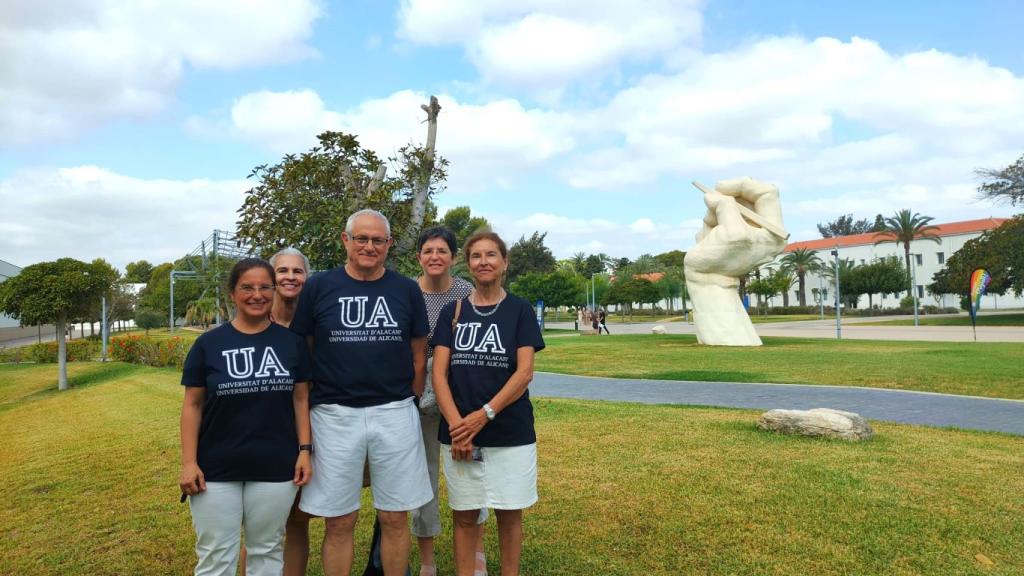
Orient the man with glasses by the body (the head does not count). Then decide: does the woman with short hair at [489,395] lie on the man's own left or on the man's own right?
on the man's own left

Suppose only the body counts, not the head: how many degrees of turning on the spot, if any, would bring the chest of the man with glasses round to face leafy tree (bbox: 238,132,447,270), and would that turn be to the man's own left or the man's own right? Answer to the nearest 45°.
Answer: approximately 180°

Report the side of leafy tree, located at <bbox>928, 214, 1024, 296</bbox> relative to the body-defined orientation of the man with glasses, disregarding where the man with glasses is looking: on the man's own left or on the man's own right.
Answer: on the man's own left

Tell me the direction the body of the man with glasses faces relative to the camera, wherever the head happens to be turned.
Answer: toward the camera

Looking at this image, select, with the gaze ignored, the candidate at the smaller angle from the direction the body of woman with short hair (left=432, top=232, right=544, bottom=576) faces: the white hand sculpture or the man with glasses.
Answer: the man with glasses

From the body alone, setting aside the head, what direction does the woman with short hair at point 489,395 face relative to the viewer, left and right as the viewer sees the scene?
facing the viewer

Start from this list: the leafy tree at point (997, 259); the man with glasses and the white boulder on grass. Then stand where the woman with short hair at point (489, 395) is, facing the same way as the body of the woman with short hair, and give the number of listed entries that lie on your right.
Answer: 1

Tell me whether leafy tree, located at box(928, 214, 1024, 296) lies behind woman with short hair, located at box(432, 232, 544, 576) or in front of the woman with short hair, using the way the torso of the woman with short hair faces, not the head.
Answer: behind

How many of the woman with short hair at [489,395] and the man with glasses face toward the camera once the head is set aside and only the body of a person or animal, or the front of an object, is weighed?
2
